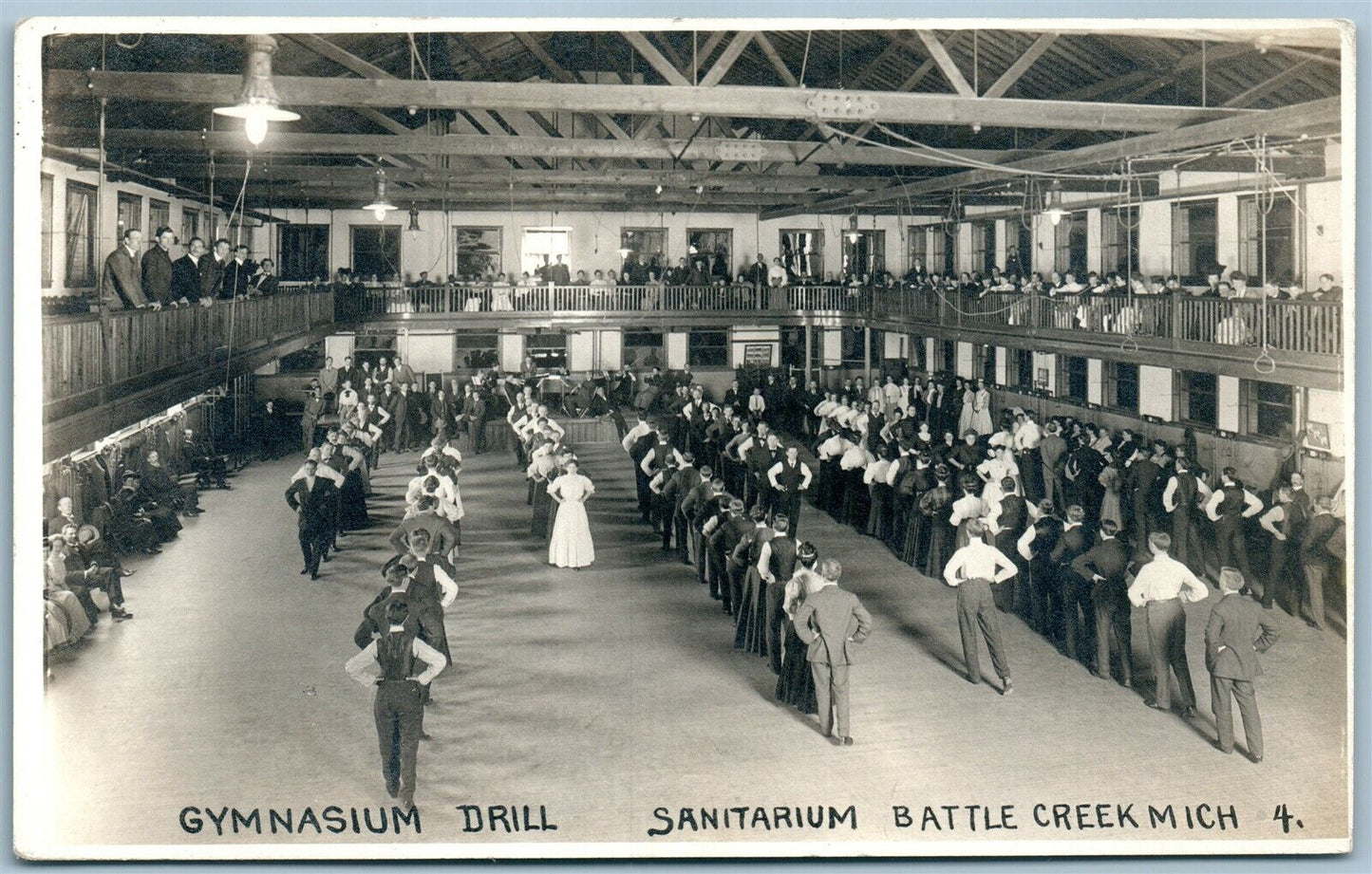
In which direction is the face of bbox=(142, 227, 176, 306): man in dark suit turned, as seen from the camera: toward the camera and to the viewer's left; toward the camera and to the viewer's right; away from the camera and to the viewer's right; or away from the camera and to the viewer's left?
toward the camera and to the viewer's right

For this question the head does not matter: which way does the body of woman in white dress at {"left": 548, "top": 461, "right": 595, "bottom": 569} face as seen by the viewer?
toward the camera

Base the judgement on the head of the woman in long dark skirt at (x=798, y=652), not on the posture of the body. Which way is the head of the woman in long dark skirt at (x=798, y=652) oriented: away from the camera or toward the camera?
away from the camera

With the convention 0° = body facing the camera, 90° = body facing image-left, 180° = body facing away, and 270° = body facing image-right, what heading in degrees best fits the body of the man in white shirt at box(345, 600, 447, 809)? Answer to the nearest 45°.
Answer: approximately 180°

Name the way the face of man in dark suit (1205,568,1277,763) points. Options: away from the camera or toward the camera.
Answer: away from the camera

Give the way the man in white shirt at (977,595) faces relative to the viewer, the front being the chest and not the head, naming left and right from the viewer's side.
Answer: facing away from the viewer

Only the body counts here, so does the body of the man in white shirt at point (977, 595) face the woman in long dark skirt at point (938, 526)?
yes

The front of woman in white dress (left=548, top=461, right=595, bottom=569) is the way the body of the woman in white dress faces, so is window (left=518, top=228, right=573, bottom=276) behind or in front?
behind

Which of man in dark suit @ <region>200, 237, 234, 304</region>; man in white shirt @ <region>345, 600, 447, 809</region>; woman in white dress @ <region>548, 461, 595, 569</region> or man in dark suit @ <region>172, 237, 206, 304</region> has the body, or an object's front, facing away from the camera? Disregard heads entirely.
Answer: the man in white shirt

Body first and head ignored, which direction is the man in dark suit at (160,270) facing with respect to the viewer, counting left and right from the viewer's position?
facing the viewer and to the right of the viewer

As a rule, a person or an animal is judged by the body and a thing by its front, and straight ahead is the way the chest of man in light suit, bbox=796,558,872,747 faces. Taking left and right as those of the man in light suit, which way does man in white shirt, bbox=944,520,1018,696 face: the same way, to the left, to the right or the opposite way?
the same way

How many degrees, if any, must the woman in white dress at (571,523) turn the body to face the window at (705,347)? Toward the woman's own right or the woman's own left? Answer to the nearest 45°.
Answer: approximately 180°

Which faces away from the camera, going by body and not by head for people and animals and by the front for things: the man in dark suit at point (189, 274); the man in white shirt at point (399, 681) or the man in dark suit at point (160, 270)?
the man in white shirt

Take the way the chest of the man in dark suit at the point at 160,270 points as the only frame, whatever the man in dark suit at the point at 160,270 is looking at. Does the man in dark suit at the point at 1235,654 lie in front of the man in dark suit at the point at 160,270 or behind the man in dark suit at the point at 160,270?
in front

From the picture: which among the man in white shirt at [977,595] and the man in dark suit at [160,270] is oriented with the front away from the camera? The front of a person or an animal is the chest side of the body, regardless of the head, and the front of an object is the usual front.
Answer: the man in white shirt

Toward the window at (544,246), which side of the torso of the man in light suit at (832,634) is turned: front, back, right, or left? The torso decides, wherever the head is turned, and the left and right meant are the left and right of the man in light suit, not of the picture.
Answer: front

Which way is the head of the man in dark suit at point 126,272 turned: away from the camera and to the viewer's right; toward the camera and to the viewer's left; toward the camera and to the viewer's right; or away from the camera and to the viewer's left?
toward the camera and to the viewer's right
